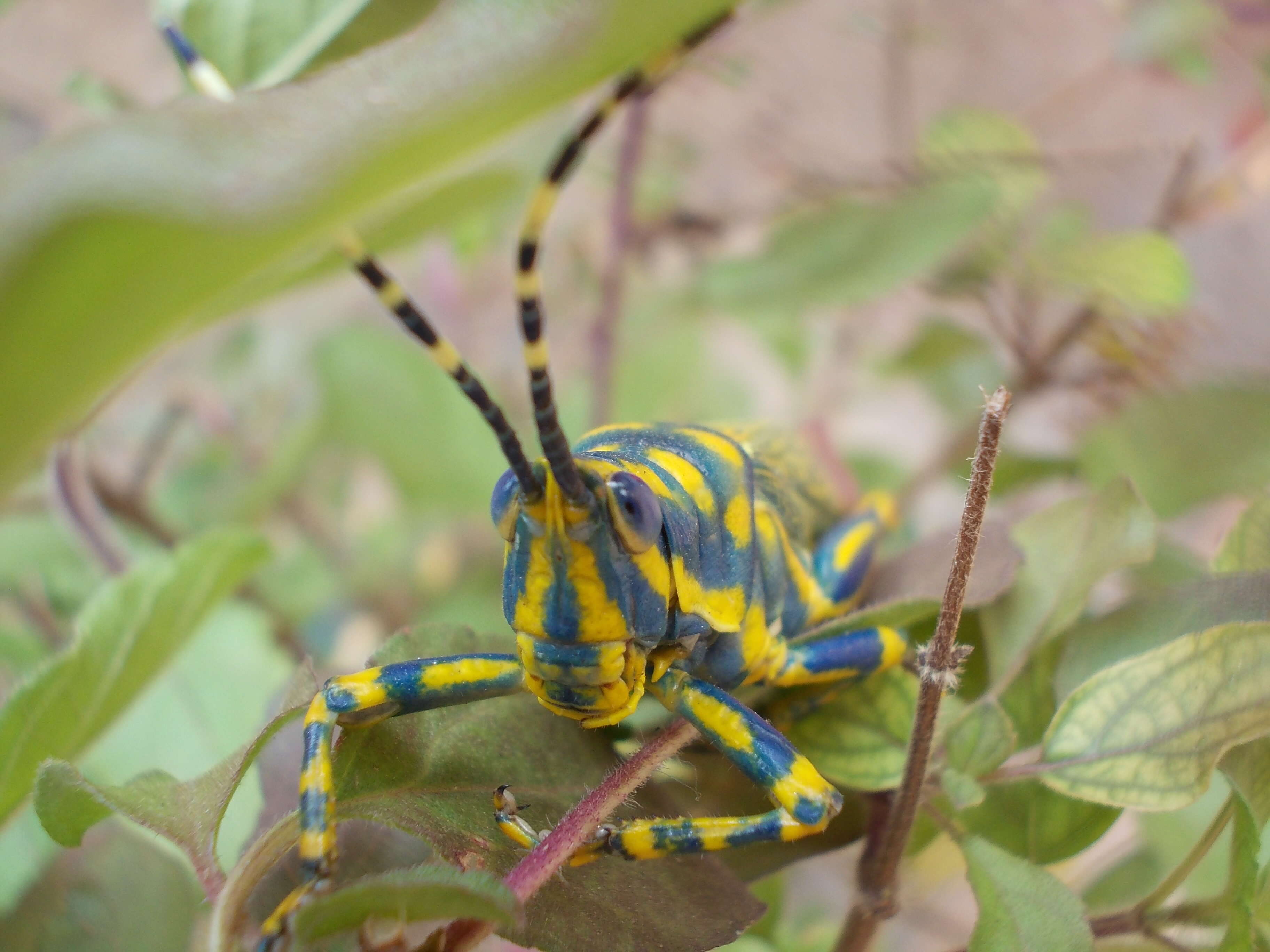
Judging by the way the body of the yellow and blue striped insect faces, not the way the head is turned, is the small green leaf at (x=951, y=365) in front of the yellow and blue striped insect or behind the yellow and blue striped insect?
behind

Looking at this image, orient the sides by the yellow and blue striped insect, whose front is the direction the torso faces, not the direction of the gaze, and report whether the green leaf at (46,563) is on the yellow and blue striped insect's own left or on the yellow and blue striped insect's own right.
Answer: on the yellow and blue striped insect's own right

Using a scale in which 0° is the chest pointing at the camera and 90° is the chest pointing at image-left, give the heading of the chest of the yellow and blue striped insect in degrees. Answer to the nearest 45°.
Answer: approximately 45°
